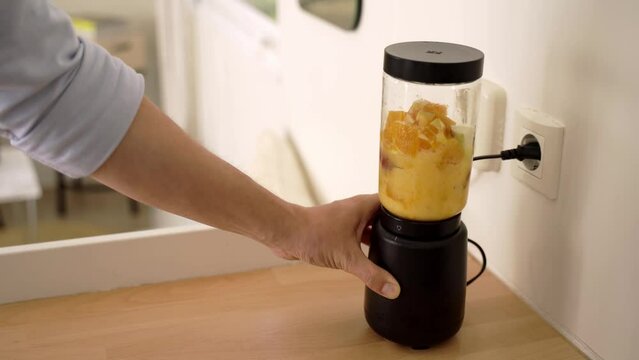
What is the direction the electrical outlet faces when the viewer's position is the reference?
facing the viewer and to the left of the viewer
